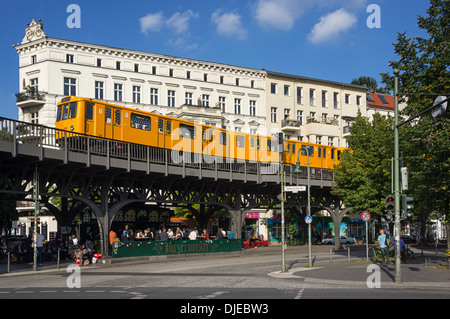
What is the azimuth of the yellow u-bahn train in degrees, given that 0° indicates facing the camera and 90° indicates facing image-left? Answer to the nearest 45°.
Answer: approximately 45°

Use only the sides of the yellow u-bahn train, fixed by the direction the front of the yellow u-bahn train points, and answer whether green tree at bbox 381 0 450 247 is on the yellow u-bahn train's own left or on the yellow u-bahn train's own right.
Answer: on the yellow u-bahn train's own left
